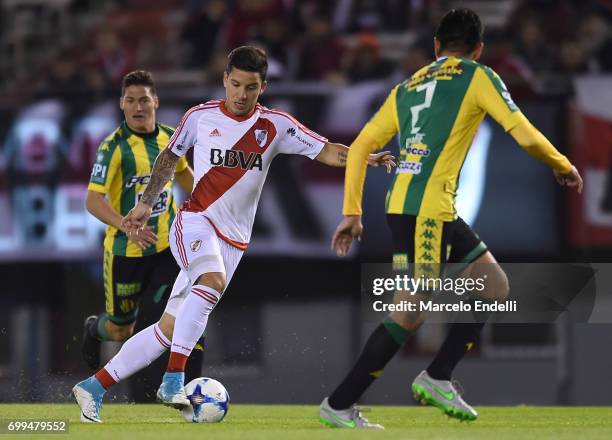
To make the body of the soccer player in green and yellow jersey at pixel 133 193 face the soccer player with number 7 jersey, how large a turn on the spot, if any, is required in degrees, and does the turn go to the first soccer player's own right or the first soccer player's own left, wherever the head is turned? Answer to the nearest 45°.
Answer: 0° — they already face them

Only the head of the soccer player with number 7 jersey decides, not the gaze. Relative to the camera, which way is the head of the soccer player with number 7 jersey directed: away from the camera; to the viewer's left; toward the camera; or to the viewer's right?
away from the camera

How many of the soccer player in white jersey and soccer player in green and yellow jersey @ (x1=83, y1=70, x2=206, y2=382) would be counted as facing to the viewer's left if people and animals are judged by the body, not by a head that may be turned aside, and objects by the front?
0

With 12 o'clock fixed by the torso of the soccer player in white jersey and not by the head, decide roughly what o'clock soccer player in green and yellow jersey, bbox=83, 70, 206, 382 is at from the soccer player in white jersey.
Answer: The soccer player in green and yellow jersey is roughly at 5 o'clock from the soccer player in white jersey.

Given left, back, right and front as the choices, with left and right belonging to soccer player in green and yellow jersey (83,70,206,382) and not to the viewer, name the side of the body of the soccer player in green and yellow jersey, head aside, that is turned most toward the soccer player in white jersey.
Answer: front

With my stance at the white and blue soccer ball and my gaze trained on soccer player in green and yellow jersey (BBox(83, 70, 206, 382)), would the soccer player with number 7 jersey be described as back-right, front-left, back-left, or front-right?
back-right

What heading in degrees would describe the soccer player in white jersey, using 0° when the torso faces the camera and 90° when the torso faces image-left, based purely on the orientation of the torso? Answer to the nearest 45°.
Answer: approximately 0°
